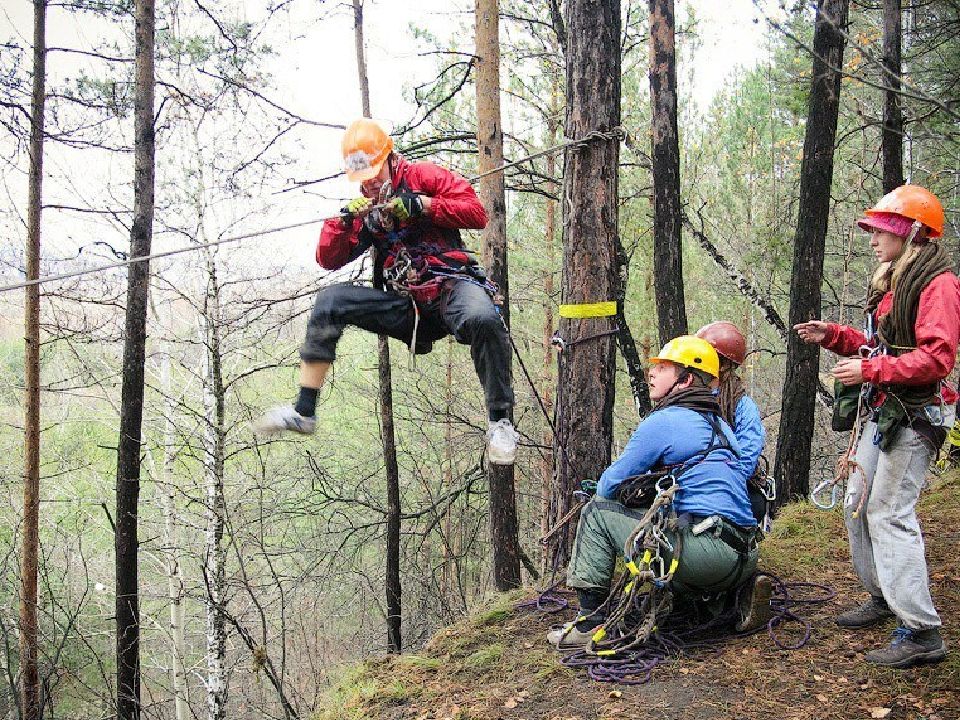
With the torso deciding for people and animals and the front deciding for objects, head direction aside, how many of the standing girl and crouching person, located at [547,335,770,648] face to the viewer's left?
2

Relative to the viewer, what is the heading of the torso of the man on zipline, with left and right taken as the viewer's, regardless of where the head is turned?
facing the viewer and to the left of the viewer

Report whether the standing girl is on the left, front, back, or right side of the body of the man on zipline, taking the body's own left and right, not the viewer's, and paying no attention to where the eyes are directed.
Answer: left

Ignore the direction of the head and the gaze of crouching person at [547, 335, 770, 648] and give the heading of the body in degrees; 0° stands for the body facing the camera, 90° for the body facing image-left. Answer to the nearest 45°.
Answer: approximately 90°

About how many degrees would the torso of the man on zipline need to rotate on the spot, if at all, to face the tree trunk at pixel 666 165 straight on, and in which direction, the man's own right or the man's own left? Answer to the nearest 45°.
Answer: approximately 180°

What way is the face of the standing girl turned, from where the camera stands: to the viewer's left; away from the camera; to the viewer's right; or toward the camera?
to the viewer's left

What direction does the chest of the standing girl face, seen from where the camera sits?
to the viewer's left

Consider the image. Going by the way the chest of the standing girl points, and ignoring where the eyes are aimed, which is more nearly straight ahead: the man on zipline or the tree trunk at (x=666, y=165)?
the man on zipline

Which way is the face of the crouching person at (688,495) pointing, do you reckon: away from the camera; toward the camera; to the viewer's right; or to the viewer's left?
to the viewer's left
